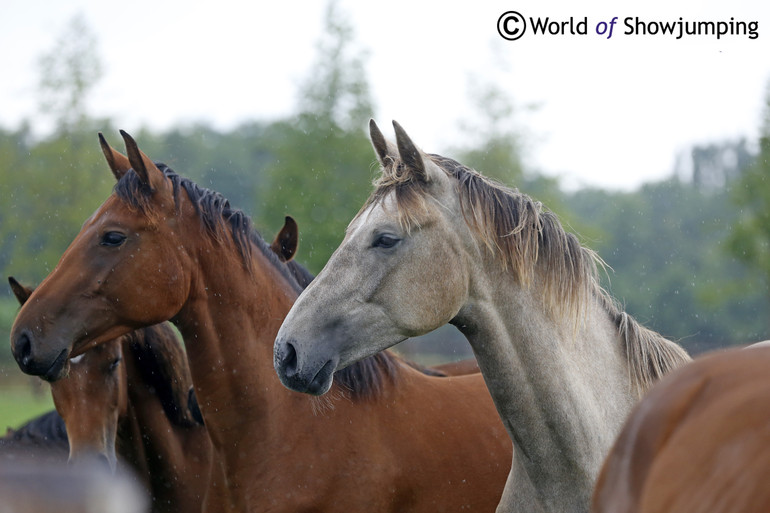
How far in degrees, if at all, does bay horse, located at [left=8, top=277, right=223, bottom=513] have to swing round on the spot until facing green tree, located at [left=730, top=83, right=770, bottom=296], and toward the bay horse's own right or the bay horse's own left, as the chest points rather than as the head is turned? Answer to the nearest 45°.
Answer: approximately 180°

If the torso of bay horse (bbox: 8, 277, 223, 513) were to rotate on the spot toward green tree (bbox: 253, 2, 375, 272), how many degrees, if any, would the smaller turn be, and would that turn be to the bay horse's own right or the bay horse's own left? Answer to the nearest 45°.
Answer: approximately 135° to the bay horse's own right

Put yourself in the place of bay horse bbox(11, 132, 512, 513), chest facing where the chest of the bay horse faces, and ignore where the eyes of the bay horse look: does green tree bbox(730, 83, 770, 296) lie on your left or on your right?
on your right

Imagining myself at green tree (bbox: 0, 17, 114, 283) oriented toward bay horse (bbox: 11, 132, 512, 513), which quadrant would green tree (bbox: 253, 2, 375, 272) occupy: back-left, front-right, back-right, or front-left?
front-left

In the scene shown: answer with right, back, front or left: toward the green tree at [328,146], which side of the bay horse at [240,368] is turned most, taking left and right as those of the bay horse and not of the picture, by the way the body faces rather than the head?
right

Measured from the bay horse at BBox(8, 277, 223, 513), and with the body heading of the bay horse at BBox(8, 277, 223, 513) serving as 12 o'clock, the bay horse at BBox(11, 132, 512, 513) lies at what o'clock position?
the bay horse at BBox(11, 132, 512, 513) is roughly at 10 o'clock from the bay horse at BBox(8, 277, 223, 513).

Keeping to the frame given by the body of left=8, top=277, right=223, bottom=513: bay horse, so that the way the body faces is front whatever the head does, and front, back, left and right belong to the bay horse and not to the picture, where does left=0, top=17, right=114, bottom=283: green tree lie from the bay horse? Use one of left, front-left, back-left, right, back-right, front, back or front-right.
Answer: back-right

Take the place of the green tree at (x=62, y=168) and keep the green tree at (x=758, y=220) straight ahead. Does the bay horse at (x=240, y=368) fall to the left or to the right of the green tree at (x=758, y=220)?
right

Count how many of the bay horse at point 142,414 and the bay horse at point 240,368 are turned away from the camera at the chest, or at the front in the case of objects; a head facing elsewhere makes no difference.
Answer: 0

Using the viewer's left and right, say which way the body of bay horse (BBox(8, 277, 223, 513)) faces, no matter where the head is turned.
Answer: facing the viewer and to the left of the viewer

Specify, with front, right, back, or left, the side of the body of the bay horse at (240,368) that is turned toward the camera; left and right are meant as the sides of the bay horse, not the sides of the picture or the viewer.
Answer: left
